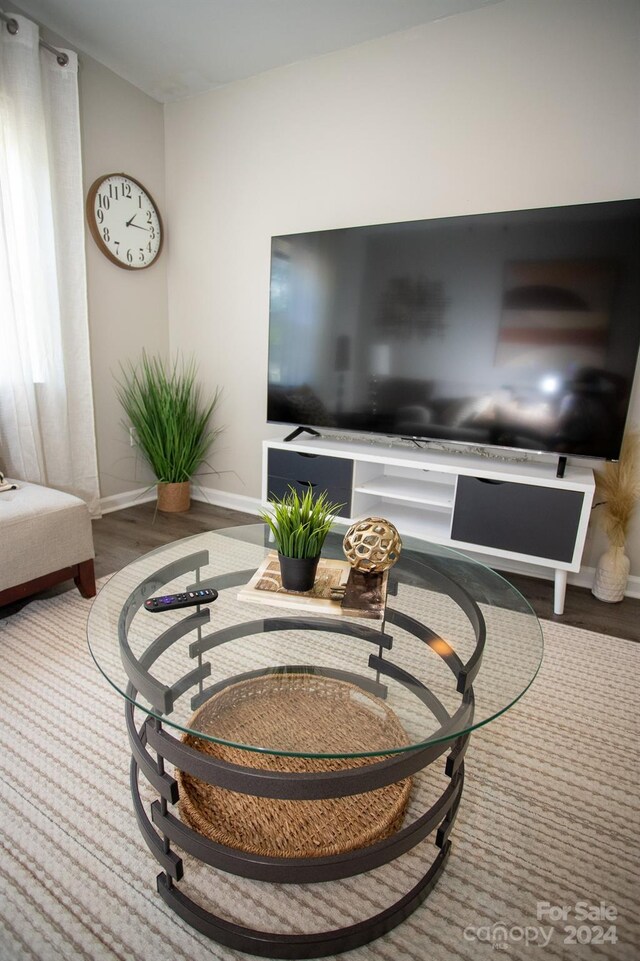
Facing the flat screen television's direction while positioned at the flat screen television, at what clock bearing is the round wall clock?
The round wall clock is roughly at 2 o'clock from the flat screen television.

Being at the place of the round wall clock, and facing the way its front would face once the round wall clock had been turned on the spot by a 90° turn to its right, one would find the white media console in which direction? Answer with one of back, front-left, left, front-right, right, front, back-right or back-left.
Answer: left

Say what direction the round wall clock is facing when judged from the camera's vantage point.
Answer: facing the viewer and to the right of the viewer

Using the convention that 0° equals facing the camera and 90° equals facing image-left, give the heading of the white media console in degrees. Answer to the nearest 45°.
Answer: approximately 45°

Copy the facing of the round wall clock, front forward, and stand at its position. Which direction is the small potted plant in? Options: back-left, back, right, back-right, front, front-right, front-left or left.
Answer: front-right

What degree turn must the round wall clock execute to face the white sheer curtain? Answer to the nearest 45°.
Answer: approximately 90° to its right

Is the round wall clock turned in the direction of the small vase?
yes

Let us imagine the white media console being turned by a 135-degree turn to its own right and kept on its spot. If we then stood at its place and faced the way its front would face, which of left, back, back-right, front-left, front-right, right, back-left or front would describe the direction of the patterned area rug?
back

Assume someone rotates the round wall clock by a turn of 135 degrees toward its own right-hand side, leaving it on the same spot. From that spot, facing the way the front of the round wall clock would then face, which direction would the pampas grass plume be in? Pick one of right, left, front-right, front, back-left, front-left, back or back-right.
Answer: back-left

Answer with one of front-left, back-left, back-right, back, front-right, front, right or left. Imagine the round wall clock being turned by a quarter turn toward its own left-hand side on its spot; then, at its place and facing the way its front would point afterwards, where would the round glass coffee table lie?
back-right

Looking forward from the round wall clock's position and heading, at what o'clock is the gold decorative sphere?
The gold decorative sphere is roughly at 1 o'clock from the round wall clock.

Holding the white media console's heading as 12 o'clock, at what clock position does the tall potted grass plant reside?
The tall potted grass plant is roughly at 2 o'clock from the white media console.

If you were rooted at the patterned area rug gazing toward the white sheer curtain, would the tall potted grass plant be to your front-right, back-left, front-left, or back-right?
front-right

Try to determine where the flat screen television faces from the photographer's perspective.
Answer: facing the viewer and to the left of the viewer

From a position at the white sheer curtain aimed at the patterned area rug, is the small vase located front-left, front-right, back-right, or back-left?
front-left
